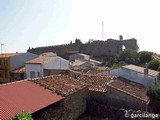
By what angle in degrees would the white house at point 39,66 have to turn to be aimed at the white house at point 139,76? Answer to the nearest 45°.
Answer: approximately 90° to its left

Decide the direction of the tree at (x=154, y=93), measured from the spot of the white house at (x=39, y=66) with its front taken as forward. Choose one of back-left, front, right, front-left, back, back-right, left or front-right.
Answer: left

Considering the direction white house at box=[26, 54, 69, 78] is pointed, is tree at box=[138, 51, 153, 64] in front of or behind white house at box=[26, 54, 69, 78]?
behind

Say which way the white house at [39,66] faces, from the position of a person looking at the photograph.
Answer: facing the viewer and to the left of the viewer
